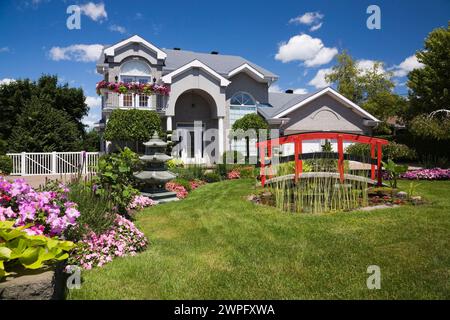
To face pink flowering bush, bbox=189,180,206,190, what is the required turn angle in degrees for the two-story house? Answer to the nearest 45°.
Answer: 0° — it already faces it

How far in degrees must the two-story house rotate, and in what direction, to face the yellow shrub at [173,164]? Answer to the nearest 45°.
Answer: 0° — it already faces it

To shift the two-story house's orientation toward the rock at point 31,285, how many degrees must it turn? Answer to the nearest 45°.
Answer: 0° — it already faces it

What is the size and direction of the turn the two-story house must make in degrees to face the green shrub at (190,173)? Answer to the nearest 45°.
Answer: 0° — it already faces it

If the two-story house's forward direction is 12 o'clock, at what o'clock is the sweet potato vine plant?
The sweet potato vine plant is roughly at 12 o'clock from the two-story house.

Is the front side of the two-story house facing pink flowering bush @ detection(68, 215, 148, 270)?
yes

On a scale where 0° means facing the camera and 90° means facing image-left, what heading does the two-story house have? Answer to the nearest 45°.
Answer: approximately 0°

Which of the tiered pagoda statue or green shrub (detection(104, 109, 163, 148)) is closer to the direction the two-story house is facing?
the tiered pagoda statue
